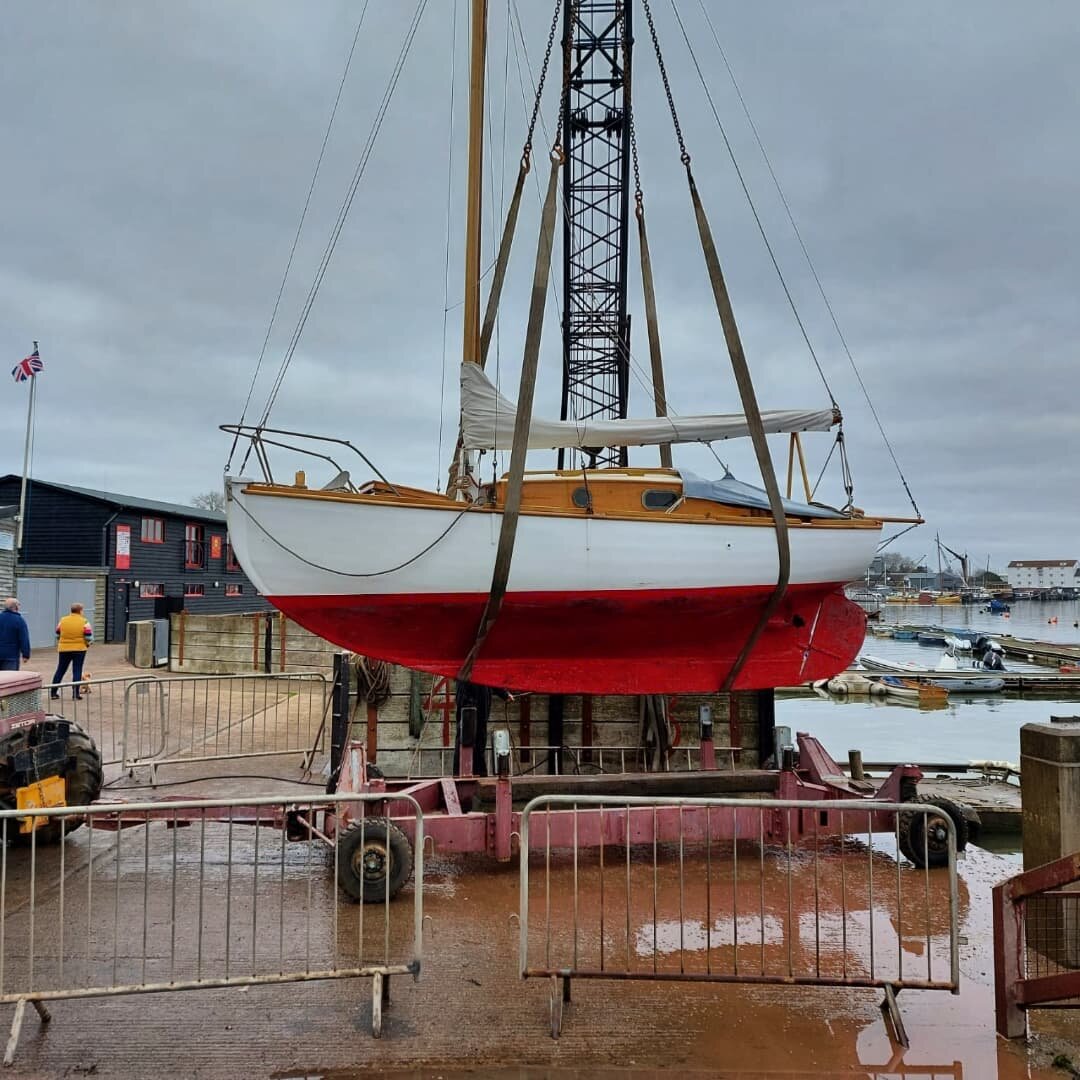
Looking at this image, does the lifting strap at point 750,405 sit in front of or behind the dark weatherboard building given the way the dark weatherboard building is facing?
in front

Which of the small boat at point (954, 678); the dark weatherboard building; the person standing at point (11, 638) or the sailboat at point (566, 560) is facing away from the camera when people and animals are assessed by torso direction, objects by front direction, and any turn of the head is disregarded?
the person standing

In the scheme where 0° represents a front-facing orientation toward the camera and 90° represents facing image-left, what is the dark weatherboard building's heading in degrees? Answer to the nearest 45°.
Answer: approximately 315°

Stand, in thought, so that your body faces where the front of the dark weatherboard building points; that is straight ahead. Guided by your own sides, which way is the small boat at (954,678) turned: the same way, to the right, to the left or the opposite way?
the opposite way

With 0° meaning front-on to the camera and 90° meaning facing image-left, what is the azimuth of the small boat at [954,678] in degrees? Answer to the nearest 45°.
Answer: approximately 90°

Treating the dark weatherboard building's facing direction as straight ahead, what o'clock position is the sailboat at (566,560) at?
The sailboat is roughly at 1 o'clock from the dark weatherboard building.

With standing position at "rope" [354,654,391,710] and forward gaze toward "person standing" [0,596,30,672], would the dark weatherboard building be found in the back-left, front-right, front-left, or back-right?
front-right

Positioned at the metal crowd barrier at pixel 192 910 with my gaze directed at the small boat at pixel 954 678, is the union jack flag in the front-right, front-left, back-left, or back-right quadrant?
front-left

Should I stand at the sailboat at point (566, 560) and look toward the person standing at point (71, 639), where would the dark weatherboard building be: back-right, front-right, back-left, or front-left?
front-right
